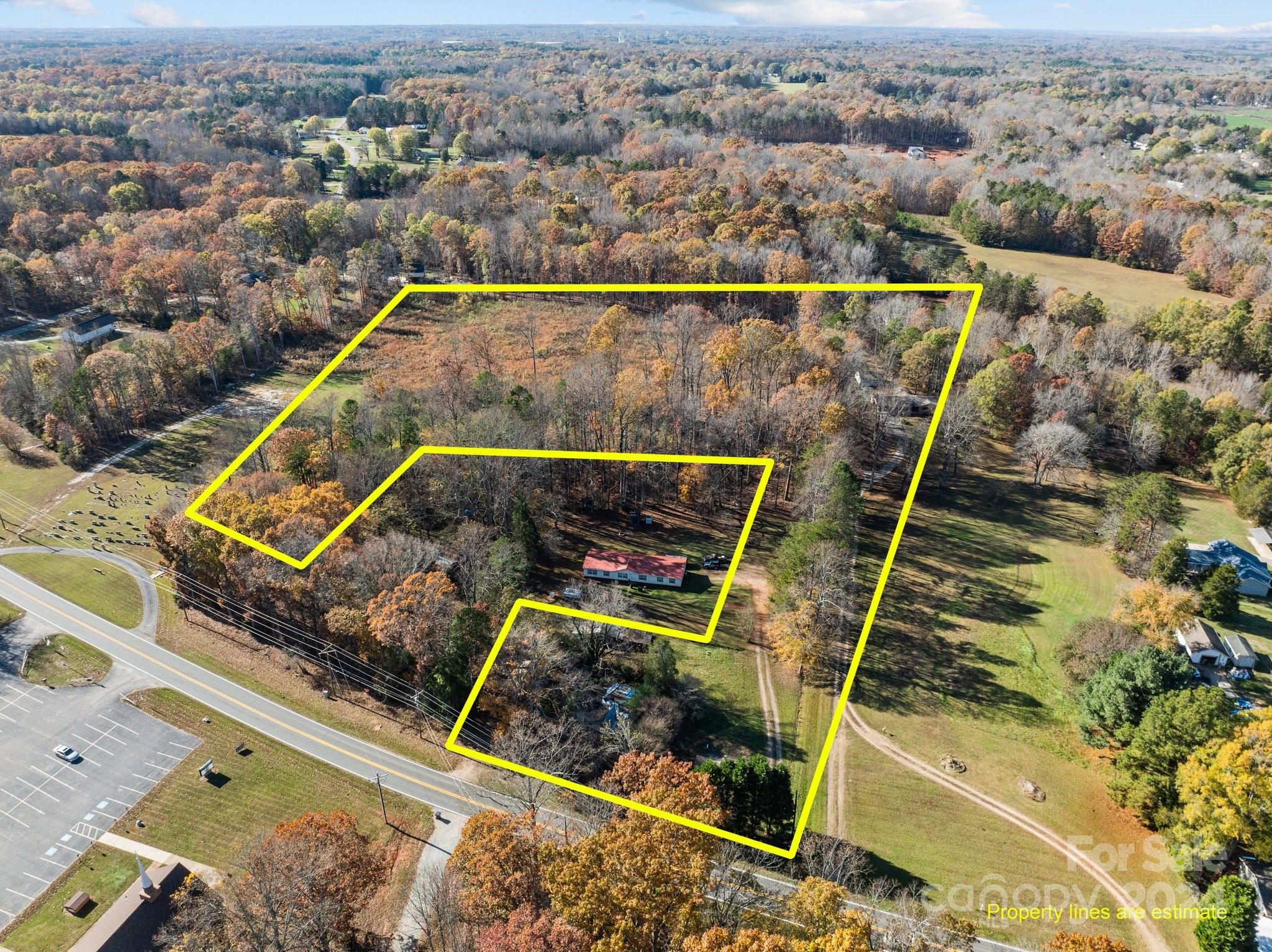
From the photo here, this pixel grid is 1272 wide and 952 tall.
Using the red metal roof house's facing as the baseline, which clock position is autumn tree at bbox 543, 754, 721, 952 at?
The autumn tree is roughly at 12 o'clock from the red metal roof house.

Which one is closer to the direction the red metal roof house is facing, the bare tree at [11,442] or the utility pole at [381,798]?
the utility pole

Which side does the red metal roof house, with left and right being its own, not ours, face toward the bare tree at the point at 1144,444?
left

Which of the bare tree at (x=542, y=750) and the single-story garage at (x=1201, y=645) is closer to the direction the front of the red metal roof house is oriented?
the bare tree

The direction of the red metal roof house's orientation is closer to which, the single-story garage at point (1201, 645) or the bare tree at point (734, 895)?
the bare tree

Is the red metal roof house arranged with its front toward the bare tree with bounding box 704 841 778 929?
yes

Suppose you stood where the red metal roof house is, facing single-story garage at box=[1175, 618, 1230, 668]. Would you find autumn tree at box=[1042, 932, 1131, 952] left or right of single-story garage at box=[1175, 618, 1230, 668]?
right

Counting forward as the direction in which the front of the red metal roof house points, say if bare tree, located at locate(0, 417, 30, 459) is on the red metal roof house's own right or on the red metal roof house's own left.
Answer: on the red metal roof house's own right

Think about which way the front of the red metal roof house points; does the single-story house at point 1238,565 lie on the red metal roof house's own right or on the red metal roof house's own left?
on the red metal roof house's own left

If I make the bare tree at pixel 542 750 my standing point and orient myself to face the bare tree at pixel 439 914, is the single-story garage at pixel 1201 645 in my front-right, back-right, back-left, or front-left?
back-left

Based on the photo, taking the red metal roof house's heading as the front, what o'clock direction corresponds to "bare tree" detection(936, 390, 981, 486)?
The bare tree is roughly at 8 o'clock from the red metal roof house.

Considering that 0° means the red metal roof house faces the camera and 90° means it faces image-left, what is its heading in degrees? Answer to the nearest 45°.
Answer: approximately 0°

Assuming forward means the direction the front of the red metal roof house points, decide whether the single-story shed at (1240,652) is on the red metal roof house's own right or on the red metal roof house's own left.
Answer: on the red metal roof house's own left
